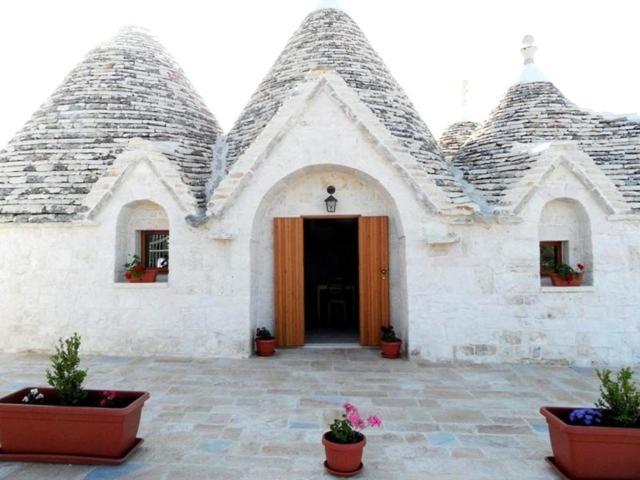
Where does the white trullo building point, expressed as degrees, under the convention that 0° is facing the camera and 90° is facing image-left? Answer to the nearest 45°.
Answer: approximately 0°

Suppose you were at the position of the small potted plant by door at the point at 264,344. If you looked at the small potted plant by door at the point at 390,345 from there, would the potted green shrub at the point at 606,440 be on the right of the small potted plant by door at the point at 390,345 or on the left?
right

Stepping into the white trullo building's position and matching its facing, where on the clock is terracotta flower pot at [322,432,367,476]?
The terracotta flower pot is roughly at 12 o'clock from the white trullo building.
